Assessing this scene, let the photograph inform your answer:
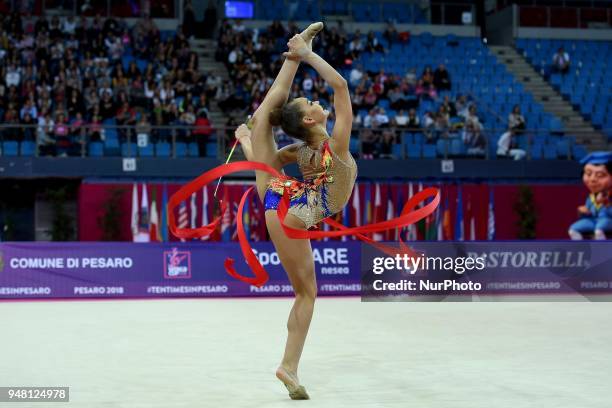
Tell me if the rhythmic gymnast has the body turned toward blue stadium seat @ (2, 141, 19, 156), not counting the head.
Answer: no

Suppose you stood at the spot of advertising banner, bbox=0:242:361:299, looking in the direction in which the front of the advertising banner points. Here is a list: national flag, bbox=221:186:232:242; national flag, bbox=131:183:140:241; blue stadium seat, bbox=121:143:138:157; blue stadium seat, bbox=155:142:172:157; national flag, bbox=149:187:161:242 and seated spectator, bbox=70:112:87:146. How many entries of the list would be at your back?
6

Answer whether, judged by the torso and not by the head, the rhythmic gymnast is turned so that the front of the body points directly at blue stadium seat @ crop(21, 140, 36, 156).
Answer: no

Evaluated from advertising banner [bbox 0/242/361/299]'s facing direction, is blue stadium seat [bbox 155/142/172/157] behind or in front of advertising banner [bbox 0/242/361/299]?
behind

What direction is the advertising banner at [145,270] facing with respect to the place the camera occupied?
facing the viewer

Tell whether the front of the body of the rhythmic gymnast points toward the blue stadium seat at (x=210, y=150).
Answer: no

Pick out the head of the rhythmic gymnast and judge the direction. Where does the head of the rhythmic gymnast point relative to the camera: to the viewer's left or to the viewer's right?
to the viewer's right

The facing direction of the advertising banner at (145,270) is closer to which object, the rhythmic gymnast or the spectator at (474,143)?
the rhythmic gymnast

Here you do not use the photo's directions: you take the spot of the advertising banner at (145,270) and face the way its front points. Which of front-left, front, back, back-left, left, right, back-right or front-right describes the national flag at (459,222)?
back-left

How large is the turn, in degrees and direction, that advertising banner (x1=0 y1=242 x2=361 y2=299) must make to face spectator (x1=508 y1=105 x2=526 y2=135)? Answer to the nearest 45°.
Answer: approximately 135° to its left

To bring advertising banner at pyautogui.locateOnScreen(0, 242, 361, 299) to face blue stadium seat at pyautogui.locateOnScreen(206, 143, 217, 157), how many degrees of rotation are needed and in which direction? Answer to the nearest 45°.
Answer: approximately 180°

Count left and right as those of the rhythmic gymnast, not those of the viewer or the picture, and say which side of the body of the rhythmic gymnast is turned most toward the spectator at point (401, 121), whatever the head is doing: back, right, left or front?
left

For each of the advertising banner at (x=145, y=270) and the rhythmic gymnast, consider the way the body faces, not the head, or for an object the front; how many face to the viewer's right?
1

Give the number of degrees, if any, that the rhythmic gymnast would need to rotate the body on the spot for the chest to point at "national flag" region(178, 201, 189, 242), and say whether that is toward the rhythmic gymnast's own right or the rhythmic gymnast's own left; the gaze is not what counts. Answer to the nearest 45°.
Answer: approximately 90° to the rhythmic gymnast's own left

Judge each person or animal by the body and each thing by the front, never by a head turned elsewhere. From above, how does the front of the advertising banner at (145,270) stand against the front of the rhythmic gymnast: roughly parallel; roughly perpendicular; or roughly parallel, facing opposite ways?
roughly perpendicular

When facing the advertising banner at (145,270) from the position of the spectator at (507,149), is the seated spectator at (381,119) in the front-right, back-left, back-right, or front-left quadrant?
front-right

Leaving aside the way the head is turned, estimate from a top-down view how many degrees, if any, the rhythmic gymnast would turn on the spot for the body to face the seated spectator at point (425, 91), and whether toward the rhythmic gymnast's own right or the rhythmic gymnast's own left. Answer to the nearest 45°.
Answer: approximately 90° to the rhythmic gymnast's own left

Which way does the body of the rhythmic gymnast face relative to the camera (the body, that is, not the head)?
to the viewer's right

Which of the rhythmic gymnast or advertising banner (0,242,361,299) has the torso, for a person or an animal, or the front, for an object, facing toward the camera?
the advertising banner
